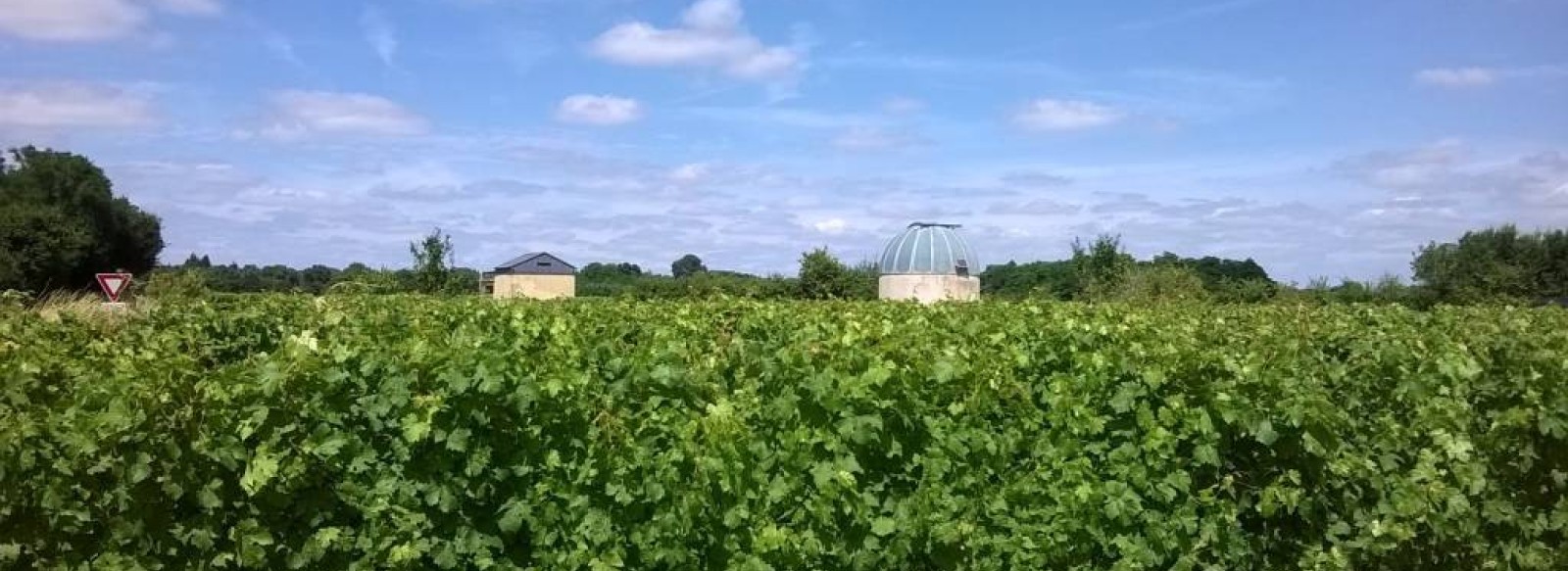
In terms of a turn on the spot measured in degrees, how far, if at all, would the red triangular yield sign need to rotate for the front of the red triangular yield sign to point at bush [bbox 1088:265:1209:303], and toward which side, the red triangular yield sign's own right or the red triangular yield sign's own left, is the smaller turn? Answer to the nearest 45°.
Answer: approximately 90° to the red triangular yield sign's own left

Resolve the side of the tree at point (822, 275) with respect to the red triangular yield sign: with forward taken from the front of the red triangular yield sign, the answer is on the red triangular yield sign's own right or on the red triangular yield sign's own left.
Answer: on the red triangular yield sign's own left

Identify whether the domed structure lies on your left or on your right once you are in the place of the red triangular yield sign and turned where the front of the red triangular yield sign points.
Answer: on your left

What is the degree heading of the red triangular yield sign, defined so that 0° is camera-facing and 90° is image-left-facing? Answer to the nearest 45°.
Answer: approximately 0°

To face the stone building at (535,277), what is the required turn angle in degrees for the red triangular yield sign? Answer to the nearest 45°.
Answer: approximately 135° to its left
